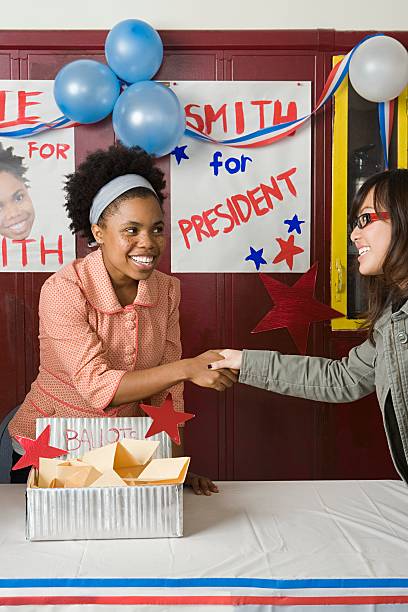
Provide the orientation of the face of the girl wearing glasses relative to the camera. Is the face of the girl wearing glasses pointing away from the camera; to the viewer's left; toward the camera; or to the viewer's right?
to the viewer's left

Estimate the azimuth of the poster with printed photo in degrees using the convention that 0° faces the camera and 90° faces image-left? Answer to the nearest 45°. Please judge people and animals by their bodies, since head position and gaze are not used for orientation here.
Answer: approximately 0°

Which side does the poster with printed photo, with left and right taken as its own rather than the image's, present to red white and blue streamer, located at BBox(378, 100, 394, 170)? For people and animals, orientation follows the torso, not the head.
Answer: left

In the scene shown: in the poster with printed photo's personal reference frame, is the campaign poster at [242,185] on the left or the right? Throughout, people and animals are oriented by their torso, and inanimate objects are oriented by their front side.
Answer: on its left

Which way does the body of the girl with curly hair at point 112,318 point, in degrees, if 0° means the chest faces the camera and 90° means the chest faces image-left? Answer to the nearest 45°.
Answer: approximately 315°

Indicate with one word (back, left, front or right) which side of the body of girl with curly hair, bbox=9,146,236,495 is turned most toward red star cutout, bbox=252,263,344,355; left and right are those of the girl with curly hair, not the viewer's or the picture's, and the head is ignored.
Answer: left

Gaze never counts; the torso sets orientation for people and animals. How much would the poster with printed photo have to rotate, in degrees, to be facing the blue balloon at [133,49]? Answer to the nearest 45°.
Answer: approximately 45° to its left

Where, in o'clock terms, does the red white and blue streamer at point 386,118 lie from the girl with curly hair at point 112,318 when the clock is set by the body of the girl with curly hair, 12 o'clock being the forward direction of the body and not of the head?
The red white and blue streamer is roughly at 9 o'clock from the girl with curly hair.

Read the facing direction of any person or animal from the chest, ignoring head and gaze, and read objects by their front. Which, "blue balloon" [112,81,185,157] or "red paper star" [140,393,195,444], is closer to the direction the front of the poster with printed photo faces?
the red paper star

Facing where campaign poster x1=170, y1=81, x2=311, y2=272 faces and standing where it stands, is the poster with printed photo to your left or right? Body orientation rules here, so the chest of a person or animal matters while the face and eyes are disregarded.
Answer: on your right

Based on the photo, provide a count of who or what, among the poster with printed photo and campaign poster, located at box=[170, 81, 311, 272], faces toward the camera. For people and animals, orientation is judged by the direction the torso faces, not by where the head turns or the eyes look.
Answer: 2
